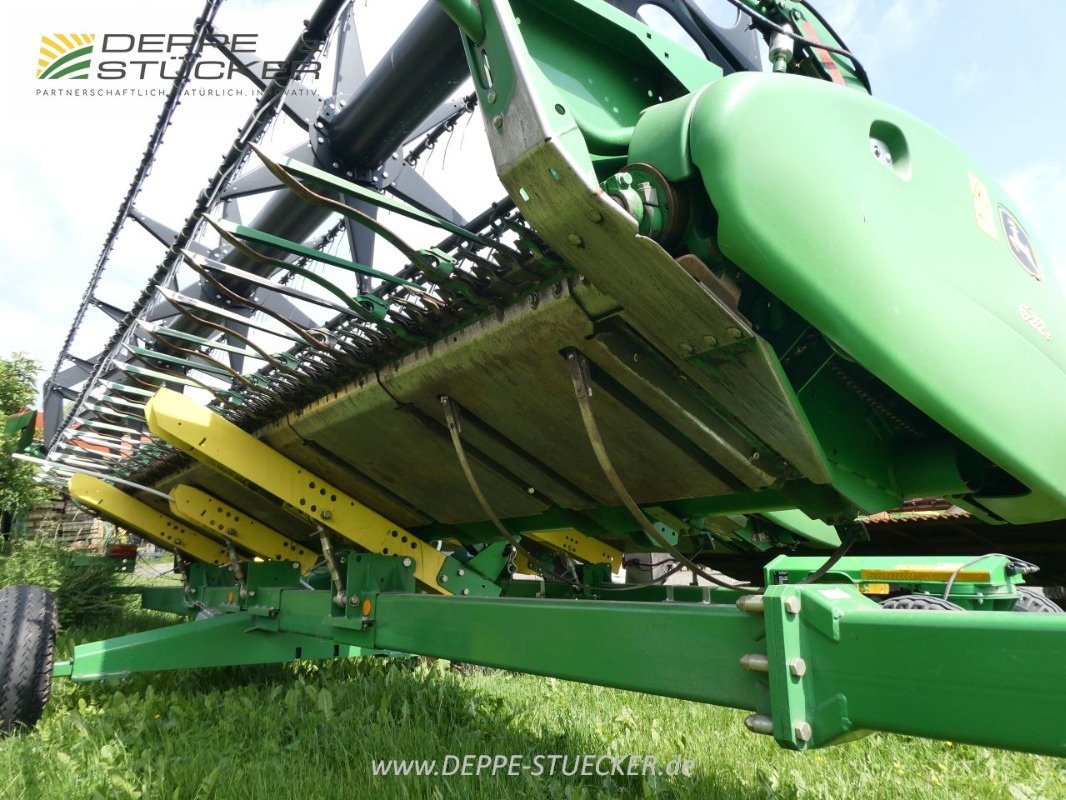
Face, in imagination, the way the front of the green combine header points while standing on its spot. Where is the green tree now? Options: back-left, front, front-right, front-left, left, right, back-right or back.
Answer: right

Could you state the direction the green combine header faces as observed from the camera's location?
facing the viewer and to the left of the viewer
